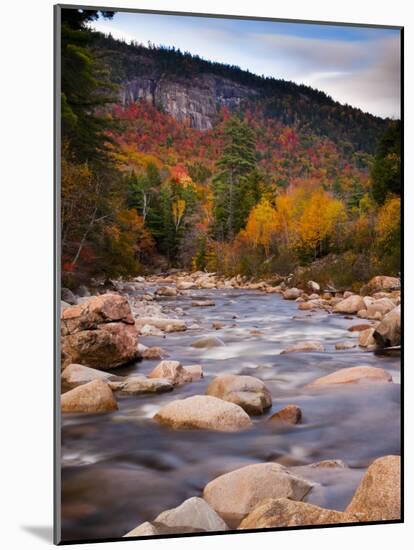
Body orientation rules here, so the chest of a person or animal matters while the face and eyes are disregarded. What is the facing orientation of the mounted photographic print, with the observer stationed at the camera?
facing the viewer and to the right of the viewer
